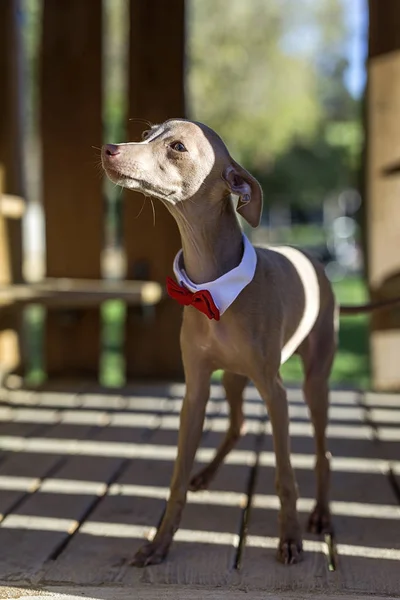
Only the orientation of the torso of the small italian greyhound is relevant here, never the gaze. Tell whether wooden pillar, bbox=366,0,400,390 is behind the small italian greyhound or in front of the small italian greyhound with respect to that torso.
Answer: behind

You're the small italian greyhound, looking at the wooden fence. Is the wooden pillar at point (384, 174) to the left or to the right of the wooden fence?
right

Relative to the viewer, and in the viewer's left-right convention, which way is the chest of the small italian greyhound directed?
facing the viewer and to the left of the viewer

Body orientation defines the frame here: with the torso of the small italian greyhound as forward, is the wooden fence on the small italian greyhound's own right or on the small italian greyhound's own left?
on the small italian greyhound's own right
